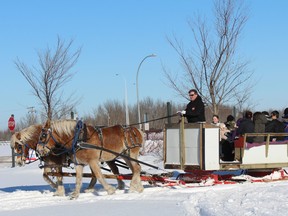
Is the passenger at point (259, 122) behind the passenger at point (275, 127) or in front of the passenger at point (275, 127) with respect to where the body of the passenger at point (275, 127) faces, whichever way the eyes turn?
in front

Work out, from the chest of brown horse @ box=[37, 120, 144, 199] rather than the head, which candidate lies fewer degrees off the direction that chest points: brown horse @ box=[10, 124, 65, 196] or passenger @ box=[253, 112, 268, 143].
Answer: the brown horse

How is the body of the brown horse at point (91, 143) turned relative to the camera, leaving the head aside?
to the viewer's left

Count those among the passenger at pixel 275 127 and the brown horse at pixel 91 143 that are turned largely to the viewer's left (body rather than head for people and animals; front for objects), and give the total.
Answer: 1

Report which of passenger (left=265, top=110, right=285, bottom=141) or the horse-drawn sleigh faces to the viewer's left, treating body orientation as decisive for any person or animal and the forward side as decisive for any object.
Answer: the horse-drawn sleigh

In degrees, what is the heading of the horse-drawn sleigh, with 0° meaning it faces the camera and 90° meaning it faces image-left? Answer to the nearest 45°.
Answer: approximately 90°
